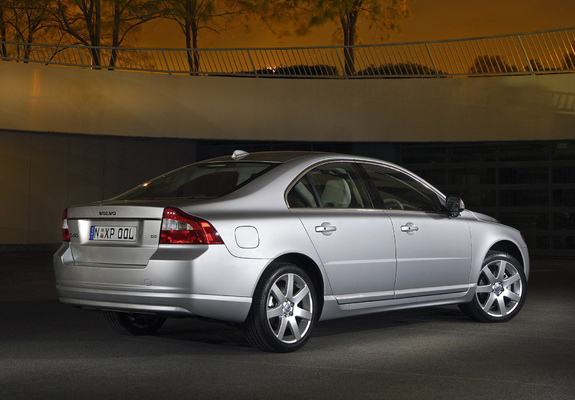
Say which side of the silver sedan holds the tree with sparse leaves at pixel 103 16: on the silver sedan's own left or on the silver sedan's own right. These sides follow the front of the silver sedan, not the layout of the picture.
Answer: on the silver sedan's own left

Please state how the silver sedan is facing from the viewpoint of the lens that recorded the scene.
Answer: facing away from the viewer and to the right of the viewer

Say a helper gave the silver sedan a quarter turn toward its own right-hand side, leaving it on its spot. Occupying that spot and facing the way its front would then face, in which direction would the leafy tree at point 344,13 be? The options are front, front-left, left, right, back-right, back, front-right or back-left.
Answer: back-left

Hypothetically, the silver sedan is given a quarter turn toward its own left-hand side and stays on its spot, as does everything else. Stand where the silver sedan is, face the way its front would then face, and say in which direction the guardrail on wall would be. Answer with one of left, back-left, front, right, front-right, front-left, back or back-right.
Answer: front-right

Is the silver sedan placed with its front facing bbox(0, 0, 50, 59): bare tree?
no

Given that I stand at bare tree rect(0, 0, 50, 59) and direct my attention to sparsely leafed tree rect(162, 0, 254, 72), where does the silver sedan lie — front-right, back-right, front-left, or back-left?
front-right

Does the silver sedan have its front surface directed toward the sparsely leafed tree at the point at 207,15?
no
